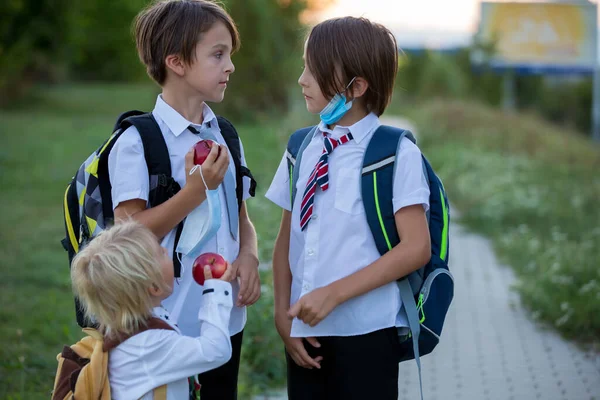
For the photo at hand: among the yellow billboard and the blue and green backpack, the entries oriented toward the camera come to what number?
1

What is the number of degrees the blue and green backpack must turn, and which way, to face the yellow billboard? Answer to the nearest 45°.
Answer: approximately 45° to its left

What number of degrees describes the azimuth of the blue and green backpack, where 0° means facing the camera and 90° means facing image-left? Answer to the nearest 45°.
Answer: approximately 225°

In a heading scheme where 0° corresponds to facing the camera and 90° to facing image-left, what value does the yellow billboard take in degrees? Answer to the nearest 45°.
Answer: approximately 0°

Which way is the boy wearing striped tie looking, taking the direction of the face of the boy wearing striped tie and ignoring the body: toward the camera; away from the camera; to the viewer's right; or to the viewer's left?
to the viewer's left

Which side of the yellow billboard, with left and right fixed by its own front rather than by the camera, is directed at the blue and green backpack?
front

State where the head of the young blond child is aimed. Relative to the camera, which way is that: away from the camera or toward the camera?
away from the camera
